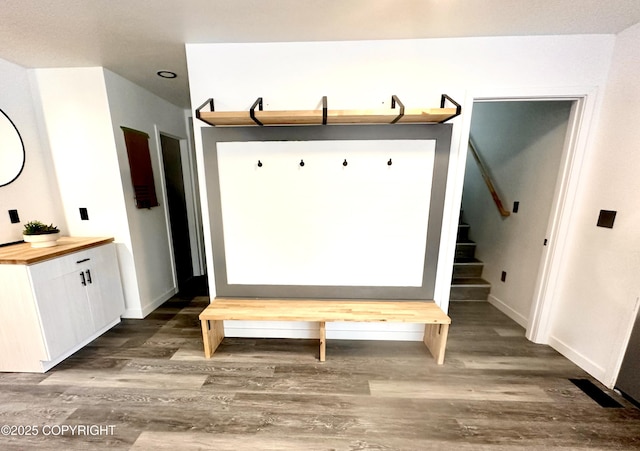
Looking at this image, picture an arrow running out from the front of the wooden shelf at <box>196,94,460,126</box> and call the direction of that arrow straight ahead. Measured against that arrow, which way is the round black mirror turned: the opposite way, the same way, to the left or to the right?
to the left

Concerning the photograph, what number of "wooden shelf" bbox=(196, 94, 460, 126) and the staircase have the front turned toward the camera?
2

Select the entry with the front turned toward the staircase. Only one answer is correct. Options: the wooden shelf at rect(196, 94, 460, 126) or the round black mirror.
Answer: the round black mirror

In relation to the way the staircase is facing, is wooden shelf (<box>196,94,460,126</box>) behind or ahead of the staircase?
ahead

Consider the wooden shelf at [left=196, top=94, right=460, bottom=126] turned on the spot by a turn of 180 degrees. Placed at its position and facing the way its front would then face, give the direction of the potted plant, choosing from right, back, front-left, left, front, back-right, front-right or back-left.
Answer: left

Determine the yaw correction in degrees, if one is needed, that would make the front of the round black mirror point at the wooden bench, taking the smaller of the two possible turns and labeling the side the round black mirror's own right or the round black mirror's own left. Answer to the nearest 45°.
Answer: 0° — it already faces it

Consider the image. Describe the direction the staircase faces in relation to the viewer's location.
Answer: facing the viewer

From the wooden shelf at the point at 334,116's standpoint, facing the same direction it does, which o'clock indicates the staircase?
The staircase is roughly at 8 o'clock from the wooden shelf.

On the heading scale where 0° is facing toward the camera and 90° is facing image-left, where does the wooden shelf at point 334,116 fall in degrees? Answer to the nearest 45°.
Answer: approximately 0°

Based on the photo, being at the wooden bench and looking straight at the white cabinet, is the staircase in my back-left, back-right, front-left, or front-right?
back-right
